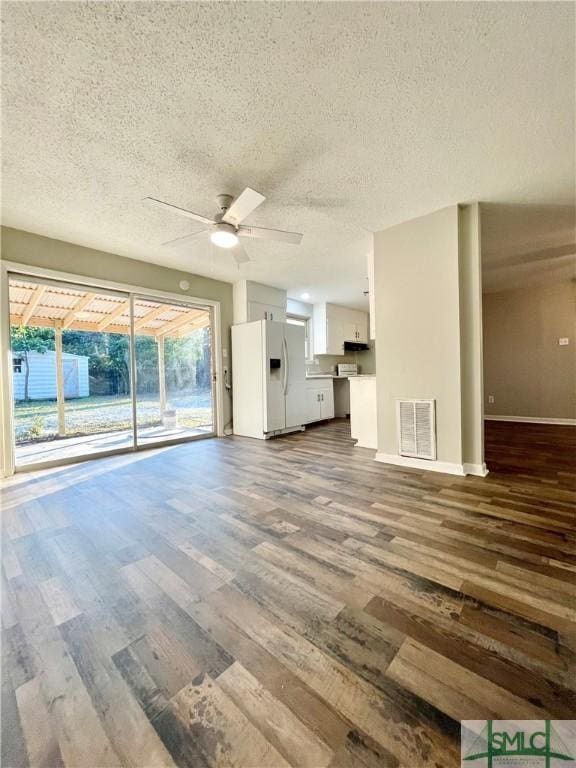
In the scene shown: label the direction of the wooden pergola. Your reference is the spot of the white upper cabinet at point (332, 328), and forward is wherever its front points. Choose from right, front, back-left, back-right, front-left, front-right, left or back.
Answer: right

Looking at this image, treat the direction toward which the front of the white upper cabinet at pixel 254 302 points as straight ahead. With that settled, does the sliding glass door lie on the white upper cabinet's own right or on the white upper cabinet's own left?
on the white upper cabinet's own right

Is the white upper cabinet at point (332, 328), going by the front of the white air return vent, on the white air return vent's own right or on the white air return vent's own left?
on the white air return vent's own right

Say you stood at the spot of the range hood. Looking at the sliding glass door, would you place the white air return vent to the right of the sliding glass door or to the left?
left

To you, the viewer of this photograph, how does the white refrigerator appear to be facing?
facing the viewer and to the right of the viewer

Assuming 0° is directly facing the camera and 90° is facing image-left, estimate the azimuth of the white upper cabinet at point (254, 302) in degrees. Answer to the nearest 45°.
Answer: approximately 315°

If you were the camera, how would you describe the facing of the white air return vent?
facing the viewer and to the left of the viewer

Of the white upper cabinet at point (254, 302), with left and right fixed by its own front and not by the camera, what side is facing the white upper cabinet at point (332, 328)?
left

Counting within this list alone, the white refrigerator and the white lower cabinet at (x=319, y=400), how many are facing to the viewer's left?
0

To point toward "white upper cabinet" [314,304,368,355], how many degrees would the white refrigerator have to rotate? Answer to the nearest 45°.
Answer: approximately 90° to its left

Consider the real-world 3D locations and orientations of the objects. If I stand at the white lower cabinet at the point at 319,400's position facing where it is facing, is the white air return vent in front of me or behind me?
in front
